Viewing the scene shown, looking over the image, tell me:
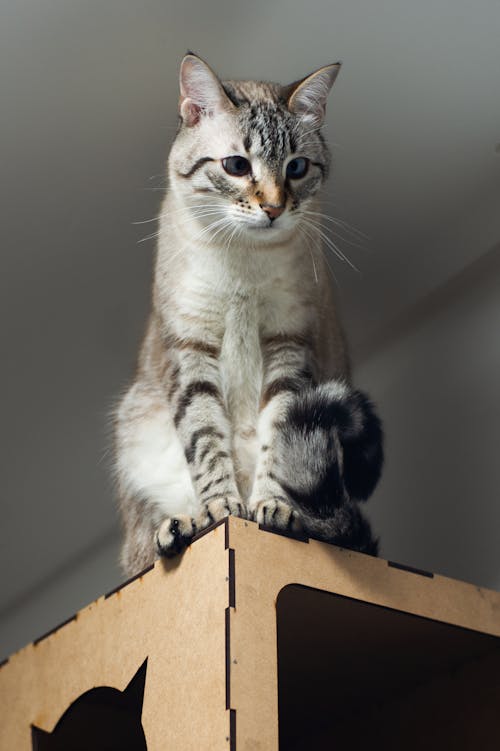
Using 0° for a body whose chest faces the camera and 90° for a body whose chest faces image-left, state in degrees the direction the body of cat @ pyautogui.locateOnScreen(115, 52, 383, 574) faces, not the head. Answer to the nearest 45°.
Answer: approximately 0°
